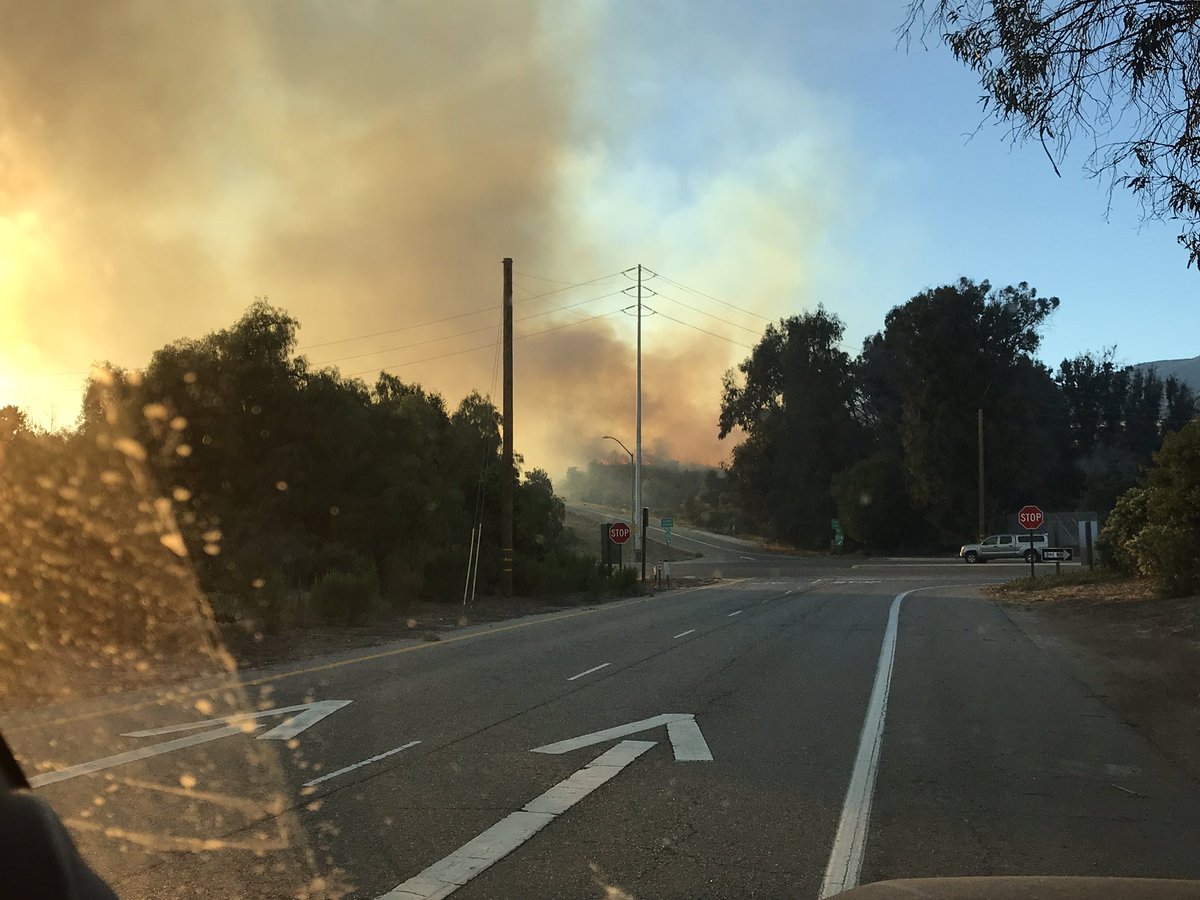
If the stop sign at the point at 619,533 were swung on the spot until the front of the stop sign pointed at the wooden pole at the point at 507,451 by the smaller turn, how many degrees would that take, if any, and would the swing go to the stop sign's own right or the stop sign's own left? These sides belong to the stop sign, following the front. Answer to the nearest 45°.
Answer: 0° — it already faces it

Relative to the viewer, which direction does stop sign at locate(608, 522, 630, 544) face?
toward the camera

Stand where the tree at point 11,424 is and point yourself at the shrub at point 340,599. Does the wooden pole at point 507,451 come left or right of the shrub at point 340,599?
left

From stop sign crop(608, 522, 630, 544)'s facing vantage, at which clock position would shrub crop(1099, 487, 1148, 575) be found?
The shrub is roughly at 10 o'clock from the stop sign.

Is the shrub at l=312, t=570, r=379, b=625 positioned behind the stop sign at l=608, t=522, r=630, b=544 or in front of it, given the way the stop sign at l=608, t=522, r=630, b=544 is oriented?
in front

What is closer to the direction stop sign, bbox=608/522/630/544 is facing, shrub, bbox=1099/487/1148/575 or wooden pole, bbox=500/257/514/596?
the wooden pole

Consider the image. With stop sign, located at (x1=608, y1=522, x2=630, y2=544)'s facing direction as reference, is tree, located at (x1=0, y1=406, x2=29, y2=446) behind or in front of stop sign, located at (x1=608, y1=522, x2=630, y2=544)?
in front

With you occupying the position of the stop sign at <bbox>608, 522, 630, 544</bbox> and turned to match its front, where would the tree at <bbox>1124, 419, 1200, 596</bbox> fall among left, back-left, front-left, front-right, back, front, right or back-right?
front-left

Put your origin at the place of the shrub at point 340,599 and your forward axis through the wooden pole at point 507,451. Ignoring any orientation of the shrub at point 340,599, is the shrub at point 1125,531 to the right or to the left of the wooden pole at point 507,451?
right
